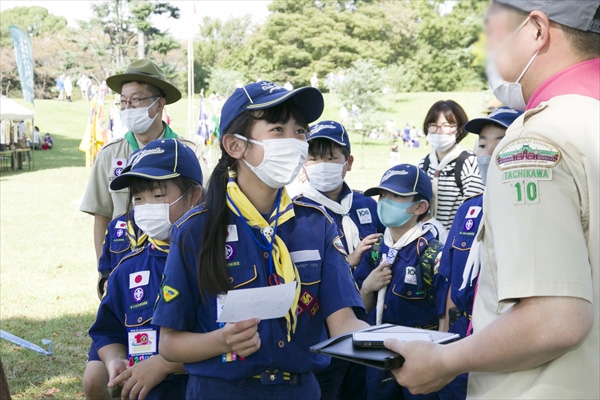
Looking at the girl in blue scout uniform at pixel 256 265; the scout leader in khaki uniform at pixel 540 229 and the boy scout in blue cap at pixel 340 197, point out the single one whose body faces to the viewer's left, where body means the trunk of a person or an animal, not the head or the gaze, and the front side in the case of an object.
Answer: the scout leader in khaki uniform

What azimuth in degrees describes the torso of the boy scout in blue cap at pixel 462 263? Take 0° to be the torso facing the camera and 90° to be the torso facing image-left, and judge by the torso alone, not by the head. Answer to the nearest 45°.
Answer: approximately 45°

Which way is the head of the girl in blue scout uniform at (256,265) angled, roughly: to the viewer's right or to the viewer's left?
to the viewer's right

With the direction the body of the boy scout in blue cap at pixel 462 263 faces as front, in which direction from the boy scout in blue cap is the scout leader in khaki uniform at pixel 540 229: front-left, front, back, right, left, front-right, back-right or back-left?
front-left

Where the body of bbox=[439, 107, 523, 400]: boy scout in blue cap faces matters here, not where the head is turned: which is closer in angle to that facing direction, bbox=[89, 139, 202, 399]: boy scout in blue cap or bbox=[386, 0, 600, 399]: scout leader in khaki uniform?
the boy scout in blue cap

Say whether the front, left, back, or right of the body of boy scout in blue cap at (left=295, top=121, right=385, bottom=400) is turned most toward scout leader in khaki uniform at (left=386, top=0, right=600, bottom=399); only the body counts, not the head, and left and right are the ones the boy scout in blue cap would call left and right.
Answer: front

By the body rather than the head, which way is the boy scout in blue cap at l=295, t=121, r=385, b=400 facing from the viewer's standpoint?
toward the camera

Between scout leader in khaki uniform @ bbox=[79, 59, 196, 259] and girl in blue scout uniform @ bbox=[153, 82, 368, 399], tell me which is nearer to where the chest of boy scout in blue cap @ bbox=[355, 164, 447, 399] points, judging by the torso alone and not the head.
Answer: the girl in blue scout uniform

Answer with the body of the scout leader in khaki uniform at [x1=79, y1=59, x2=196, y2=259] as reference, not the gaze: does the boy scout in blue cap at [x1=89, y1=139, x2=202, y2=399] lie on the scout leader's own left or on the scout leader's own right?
on the scout leader's own left

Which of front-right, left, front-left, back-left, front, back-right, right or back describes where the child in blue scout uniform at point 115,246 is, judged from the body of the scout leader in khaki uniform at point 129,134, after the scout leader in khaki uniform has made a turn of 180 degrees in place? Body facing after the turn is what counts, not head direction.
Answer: back-right

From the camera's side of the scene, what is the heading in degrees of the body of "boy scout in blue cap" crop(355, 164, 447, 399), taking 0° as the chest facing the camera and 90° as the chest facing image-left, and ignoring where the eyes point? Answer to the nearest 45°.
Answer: approximately 45°

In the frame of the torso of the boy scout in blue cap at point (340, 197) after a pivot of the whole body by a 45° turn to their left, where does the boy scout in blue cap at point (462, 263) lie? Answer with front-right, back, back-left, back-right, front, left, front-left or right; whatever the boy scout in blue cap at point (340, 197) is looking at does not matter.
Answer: front

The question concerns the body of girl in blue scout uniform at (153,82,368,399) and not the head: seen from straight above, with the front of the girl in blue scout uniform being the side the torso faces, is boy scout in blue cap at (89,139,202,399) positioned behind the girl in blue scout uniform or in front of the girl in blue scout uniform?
behind

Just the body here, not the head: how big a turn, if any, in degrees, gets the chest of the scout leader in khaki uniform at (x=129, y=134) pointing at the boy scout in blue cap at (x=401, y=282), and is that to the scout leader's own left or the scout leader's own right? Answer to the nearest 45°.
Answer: approximately 90° to the scout leader's own left

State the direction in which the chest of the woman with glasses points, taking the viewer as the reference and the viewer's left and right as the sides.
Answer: facing the viewer and to the left of the viewer

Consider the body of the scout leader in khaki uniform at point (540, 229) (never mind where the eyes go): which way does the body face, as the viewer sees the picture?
to the viewer's left

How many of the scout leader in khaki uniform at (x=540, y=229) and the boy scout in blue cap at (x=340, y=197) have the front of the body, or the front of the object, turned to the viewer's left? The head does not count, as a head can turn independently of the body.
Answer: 1
